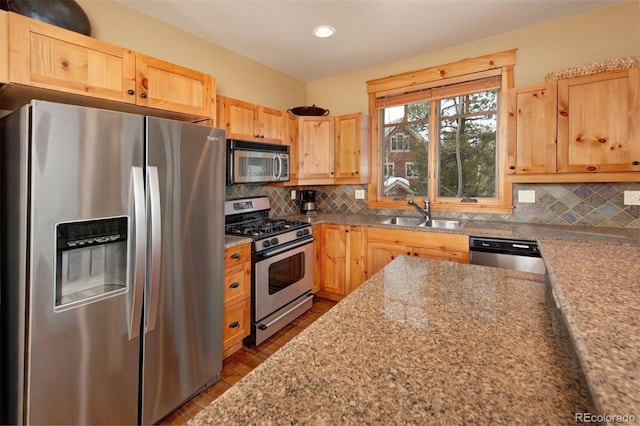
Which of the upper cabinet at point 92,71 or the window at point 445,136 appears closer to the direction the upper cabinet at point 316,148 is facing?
the upper cabinet

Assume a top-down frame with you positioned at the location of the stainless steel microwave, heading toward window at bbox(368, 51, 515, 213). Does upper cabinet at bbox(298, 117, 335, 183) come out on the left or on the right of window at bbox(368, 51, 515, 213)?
left

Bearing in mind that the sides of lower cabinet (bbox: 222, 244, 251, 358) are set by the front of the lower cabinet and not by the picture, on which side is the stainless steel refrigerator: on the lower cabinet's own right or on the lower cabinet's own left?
on the lower cabinet's own right

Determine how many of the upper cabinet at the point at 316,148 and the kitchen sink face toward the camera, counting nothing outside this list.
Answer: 2

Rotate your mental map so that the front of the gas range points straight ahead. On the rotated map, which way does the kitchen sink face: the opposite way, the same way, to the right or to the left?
to the right

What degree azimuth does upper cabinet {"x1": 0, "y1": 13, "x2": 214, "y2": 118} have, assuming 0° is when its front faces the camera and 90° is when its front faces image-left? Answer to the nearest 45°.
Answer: approximately 315°

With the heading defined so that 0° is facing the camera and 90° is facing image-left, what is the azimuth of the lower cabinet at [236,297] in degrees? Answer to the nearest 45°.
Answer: approximately 315°

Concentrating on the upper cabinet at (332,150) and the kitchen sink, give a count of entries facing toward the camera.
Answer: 2
